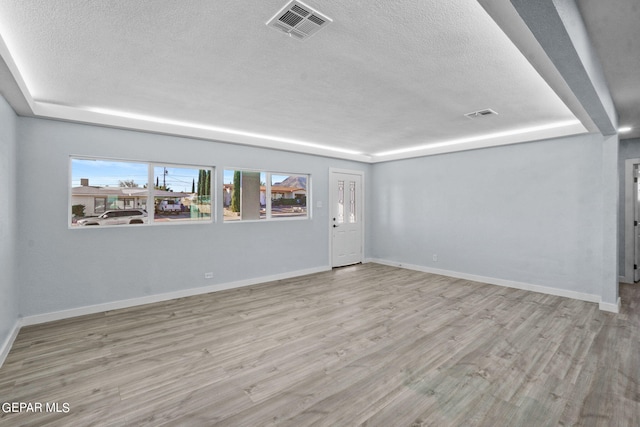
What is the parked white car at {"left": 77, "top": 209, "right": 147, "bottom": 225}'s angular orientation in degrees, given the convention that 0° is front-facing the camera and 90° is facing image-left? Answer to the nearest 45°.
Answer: approximately 90°
